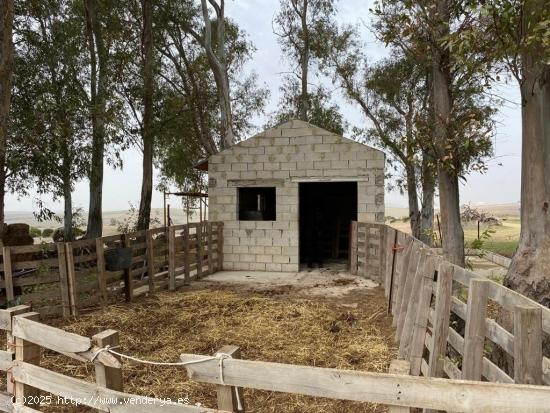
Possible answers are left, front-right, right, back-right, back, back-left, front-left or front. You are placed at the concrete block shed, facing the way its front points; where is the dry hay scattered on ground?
front

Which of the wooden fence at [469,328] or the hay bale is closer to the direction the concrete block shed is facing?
the wooden fence

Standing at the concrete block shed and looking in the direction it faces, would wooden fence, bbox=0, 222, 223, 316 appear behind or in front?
in front

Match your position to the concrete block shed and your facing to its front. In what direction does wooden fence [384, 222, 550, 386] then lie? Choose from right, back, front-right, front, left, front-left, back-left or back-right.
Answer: front

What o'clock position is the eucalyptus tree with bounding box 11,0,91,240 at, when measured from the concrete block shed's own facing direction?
The eucalyptus tree is roughly at 3 o'clock from the concrete block shed.

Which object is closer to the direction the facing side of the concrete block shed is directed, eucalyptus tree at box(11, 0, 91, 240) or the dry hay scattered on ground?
the dry hay scattered on ground

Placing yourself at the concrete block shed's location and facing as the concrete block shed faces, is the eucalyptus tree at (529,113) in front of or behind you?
in front

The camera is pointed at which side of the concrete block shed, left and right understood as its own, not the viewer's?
front

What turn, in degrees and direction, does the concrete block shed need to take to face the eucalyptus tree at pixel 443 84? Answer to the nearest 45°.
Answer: approximately 45° to its left
